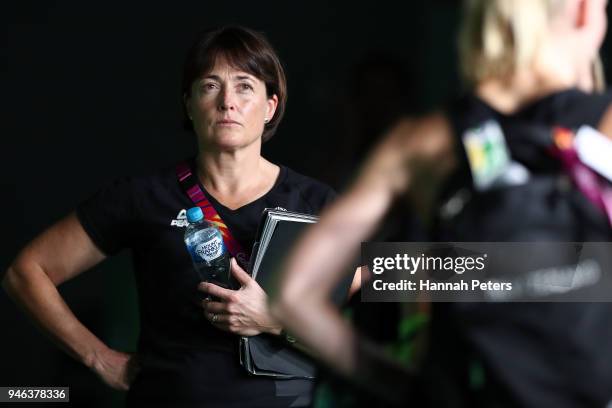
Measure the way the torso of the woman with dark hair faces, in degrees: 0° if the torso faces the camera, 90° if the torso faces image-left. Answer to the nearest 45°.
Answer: approximately 0°

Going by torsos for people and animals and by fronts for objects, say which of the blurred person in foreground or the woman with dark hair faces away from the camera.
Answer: the blurred person in foreground

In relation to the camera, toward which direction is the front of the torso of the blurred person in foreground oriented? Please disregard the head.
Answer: away from the camera

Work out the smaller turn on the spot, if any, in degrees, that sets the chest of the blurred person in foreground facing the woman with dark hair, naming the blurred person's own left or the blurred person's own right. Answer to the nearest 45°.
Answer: approximately 45° to the blurred person's own left

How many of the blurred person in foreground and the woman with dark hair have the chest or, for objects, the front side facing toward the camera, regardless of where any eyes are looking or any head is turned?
1

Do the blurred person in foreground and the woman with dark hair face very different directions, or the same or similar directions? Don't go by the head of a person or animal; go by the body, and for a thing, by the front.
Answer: very different directions
